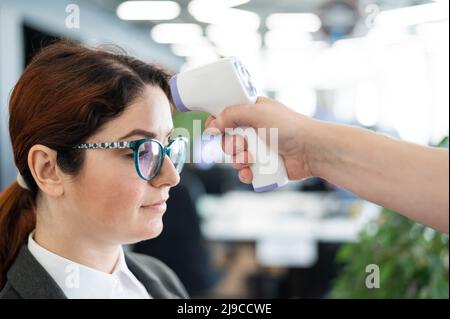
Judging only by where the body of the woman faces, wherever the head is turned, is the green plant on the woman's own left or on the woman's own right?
on the woman's own left

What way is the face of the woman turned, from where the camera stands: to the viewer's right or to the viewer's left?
to the viewer's right

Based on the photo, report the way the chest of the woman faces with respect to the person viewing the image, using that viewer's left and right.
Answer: facing the viewer and to the right of the viewer
